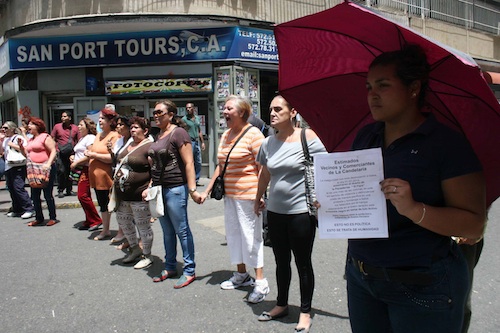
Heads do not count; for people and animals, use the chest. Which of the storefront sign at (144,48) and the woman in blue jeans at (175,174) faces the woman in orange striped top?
the storefront sign

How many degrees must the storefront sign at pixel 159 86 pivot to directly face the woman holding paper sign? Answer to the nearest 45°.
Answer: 0° — it already faces them

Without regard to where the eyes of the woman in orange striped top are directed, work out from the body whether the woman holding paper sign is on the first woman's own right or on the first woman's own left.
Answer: on the first woman's own left

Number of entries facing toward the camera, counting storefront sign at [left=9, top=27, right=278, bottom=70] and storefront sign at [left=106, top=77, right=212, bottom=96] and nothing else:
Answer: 2

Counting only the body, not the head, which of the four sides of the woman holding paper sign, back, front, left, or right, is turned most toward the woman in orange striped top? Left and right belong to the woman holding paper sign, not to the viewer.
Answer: right

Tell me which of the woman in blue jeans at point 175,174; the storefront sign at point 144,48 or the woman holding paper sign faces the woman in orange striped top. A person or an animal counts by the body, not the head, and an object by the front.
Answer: the storefront sign

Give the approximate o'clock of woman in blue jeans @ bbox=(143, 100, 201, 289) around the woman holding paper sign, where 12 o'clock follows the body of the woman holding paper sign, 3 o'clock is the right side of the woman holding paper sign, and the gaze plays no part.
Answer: The woman in blue jeans is roughly at 3 o'clock from the woman holding paper sign.

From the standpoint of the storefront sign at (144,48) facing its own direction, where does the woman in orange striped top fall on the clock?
The woman in orange striped top is roughly at 12 o'clock from the storefront sign.

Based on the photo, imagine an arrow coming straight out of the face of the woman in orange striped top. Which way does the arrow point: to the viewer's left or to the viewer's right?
to the viewer's left

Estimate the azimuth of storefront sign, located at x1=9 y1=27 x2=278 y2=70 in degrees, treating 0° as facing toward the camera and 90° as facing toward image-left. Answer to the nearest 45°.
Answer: approximately 0°

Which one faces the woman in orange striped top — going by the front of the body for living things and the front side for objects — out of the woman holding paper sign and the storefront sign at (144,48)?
the storefront sign

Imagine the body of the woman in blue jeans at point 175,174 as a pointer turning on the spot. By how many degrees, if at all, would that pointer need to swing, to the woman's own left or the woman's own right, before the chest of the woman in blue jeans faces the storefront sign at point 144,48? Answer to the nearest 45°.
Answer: approximately 135° to the woman's own right

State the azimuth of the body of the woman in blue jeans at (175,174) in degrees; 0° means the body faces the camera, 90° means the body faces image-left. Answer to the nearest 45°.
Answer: approximately 45°
